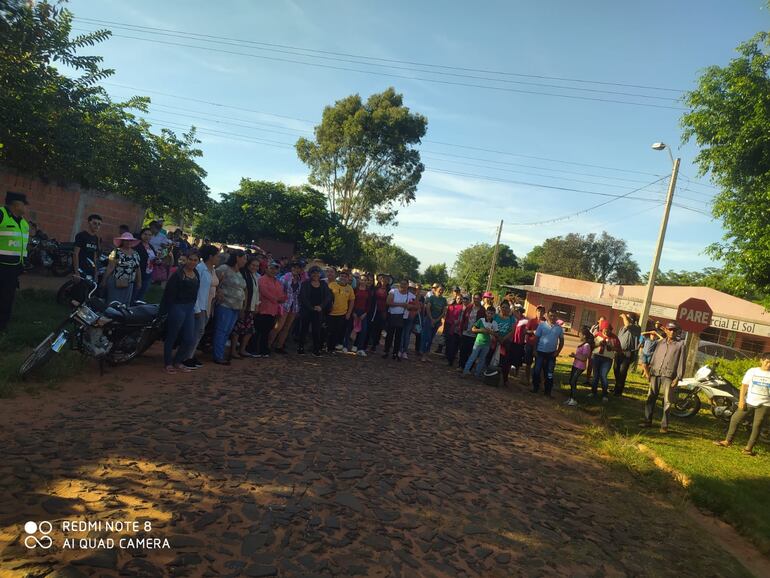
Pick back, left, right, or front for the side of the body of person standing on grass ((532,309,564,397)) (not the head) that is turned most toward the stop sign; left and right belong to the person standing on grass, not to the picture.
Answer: left

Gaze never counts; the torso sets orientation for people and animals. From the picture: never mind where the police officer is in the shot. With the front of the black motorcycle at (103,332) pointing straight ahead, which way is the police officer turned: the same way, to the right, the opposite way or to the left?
to the left

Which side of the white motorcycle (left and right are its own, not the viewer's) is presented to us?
left

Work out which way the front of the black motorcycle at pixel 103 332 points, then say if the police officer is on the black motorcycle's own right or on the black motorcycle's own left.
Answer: on the black motorcycle's own right

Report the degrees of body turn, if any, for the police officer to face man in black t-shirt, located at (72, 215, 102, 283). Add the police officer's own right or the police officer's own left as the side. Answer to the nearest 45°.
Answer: approximately 90° to the police officer's own left

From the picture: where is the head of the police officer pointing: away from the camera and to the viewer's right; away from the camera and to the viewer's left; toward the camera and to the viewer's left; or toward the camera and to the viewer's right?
toward the camera and to the viewer's right

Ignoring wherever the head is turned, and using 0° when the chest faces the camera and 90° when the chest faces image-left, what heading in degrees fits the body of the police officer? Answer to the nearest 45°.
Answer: approximately 315°

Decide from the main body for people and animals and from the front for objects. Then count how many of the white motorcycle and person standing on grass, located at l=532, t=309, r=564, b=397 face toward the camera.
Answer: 1

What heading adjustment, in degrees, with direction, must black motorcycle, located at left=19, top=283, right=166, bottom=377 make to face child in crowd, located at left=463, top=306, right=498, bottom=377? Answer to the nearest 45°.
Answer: approximately 135° to its left
